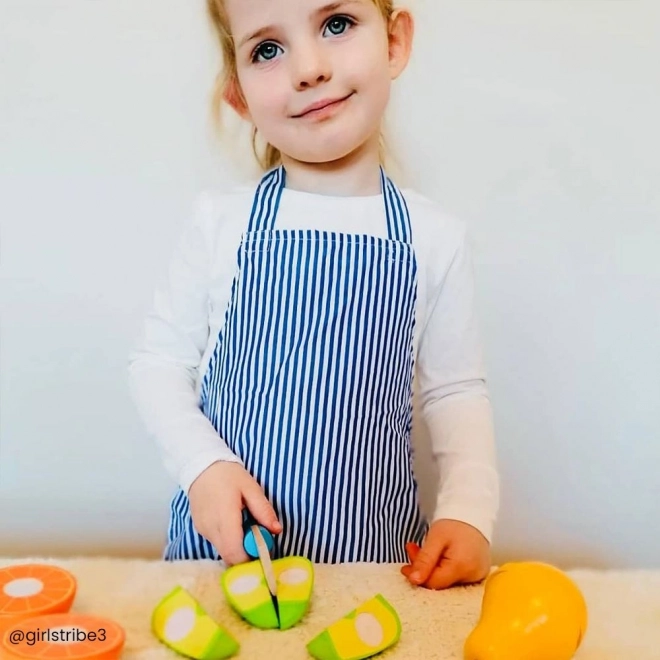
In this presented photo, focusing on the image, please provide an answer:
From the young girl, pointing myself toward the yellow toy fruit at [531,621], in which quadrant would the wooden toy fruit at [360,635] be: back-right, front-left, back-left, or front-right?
front-right

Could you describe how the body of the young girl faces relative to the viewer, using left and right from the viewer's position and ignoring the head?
facing the viewer

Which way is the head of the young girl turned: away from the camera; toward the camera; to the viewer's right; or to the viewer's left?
toward the camera
